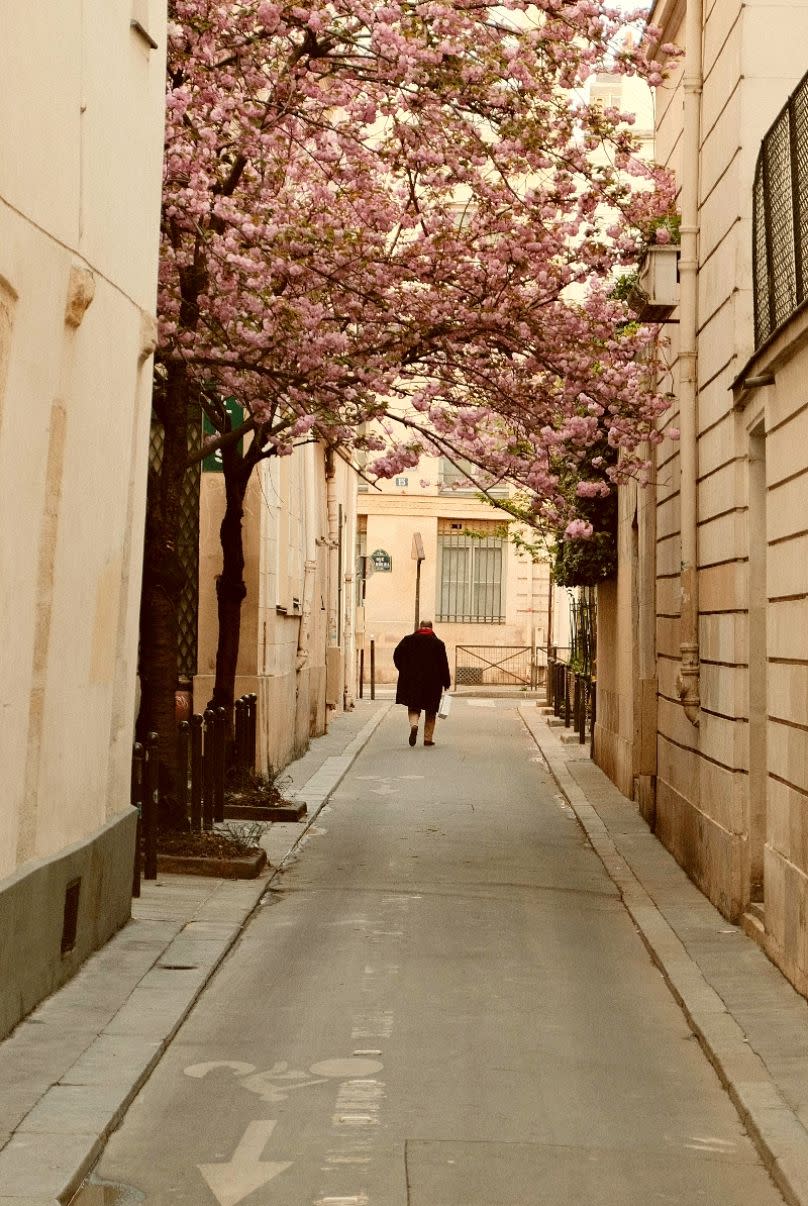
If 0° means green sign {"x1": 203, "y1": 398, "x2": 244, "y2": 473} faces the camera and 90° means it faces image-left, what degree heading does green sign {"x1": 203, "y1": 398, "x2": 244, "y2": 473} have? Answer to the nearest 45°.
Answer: approximately 0°

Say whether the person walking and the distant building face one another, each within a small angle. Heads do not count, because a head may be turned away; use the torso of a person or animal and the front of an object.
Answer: yes

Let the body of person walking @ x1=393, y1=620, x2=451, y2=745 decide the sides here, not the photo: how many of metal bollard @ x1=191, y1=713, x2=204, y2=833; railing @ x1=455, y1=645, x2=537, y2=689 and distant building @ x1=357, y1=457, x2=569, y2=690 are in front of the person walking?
2

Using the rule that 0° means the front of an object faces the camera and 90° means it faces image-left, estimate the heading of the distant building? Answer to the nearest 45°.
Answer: approximately 0°

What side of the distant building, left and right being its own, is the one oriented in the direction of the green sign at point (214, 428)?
front

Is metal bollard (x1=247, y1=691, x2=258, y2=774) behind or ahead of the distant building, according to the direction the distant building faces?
ahead

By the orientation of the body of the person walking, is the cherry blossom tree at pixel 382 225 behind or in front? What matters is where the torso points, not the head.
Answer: behind

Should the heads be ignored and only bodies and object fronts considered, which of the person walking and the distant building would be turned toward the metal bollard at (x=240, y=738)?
the distant building

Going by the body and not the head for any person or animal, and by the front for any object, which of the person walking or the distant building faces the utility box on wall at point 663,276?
the distant building

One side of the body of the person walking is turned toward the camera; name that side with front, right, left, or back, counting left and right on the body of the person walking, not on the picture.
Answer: back

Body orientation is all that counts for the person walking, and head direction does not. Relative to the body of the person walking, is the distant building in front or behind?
in front

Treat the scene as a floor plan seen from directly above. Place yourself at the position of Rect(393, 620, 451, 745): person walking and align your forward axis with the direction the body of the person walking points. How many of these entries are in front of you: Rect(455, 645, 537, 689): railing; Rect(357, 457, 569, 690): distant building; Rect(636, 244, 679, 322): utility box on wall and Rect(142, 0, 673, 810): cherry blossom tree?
2
